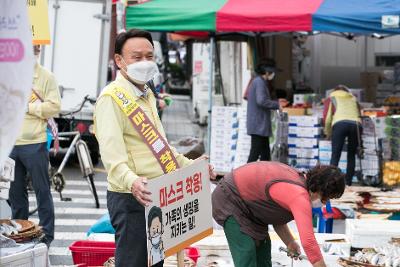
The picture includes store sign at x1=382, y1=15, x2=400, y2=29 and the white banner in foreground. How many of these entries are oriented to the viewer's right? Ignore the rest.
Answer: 0

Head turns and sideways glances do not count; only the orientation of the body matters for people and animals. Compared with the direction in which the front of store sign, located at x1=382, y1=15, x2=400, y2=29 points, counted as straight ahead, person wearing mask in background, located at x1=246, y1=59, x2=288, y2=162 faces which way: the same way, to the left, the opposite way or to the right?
to the left

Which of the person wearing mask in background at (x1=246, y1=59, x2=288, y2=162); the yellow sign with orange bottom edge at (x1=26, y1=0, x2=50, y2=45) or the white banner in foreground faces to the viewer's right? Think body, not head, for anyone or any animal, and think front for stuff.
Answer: the person wearing mask in background

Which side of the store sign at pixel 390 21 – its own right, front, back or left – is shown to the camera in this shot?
front

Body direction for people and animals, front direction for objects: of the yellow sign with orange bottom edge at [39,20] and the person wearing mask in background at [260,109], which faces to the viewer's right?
the person wearing mask in background

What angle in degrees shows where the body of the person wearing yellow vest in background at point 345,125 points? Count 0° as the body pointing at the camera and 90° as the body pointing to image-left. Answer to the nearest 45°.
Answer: approximately 180°

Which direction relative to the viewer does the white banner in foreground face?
toward the camera

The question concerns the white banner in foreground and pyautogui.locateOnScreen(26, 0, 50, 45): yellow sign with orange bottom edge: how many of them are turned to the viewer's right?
0

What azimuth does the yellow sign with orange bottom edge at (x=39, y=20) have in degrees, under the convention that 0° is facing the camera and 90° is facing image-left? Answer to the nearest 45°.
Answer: approximately 0°

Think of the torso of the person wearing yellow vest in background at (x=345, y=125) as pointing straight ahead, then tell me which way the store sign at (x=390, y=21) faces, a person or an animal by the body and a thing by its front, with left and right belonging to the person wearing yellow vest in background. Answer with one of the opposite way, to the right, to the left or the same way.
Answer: the opposite way

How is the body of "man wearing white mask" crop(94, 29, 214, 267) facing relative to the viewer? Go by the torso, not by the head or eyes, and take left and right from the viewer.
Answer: facing the viewer and to the right of the viewer
